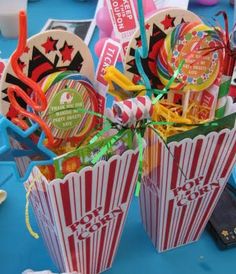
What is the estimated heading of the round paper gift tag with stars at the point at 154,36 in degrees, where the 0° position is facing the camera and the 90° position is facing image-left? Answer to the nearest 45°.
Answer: approximately 0°

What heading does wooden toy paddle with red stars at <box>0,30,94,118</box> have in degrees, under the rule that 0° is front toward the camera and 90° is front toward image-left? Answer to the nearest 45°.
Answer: approximately 0°

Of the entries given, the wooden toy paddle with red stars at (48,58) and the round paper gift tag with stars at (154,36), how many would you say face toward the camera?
2
